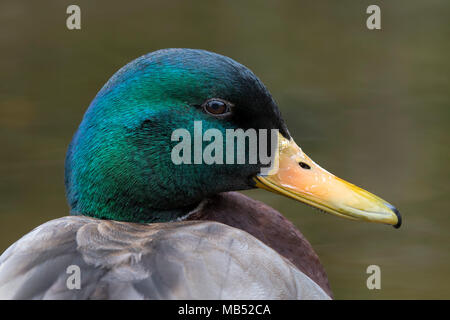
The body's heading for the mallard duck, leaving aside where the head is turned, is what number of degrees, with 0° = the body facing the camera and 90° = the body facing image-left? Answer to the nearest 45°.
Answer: approximately 270°
